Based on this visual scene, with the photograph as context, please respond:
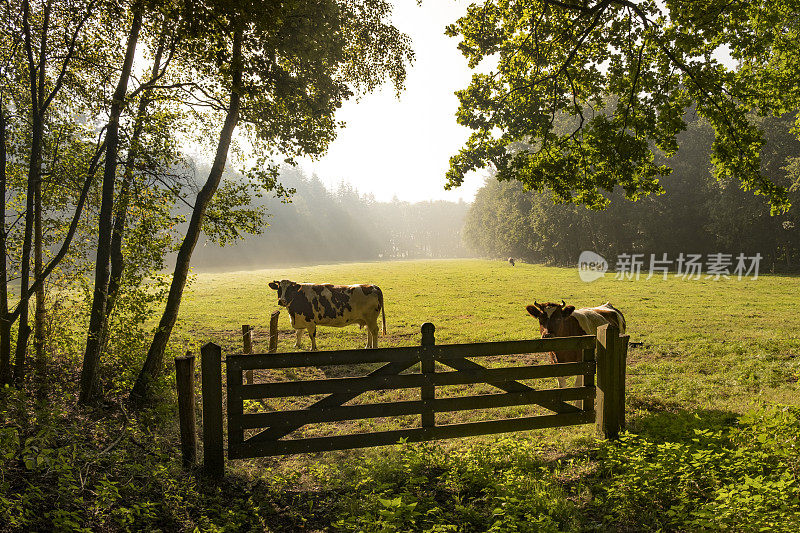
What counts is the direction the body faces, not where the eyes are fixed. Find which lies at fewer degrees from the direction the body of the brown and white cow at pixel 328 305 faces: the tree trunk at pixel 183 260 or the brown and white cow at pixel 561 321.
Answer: the tree trunk

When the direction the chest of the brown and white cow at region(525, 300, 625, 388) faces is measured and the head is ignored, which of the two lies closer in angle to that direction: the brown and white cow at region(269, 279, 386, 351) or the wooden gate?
the wooden gate

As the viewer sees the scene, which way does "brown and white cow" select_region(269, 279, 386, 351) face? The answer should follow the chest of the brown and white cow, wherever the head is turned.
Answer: to the viewer's left

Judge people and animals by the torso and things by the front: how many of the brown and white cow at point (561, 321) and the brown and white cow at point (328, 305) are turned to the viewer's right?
0

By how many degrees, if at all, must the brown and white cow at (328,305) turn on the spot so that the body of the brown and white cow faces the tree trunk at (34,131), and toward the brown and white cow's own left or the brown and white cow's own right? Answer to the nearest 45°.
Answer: approximately 45° to the brown and white cow's own left

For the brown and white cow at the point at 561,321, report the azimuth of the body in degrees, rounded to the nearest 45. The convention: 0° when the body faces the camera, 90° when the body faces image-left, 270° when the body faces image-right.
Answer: approximately 45°

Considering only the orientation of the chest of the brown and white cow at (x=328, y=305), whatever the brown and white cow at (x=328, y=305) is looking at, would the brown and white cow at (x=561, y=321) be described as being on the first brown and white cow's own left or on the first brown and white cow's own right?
on the first brown and white cow's own left

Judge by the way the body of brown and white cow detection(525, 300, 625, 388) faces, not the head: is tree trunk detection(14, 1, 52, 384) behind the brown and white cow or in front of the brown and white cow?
in front

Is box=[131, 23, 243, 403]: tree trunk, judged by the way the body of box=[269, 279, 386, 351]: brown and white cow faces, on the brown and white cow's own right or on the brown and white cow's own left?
on the brown and white cow's own left

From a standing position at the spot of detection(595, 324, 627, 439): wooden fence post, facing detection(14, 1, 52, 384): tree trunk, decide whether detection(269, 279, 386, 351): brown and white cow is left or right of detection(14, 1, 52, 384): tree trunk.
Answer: right

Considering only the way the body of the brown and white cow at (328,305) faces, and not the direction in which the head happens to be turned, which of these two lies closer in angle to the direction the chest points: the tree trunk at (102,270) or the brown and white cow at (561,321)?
the tree trunk
